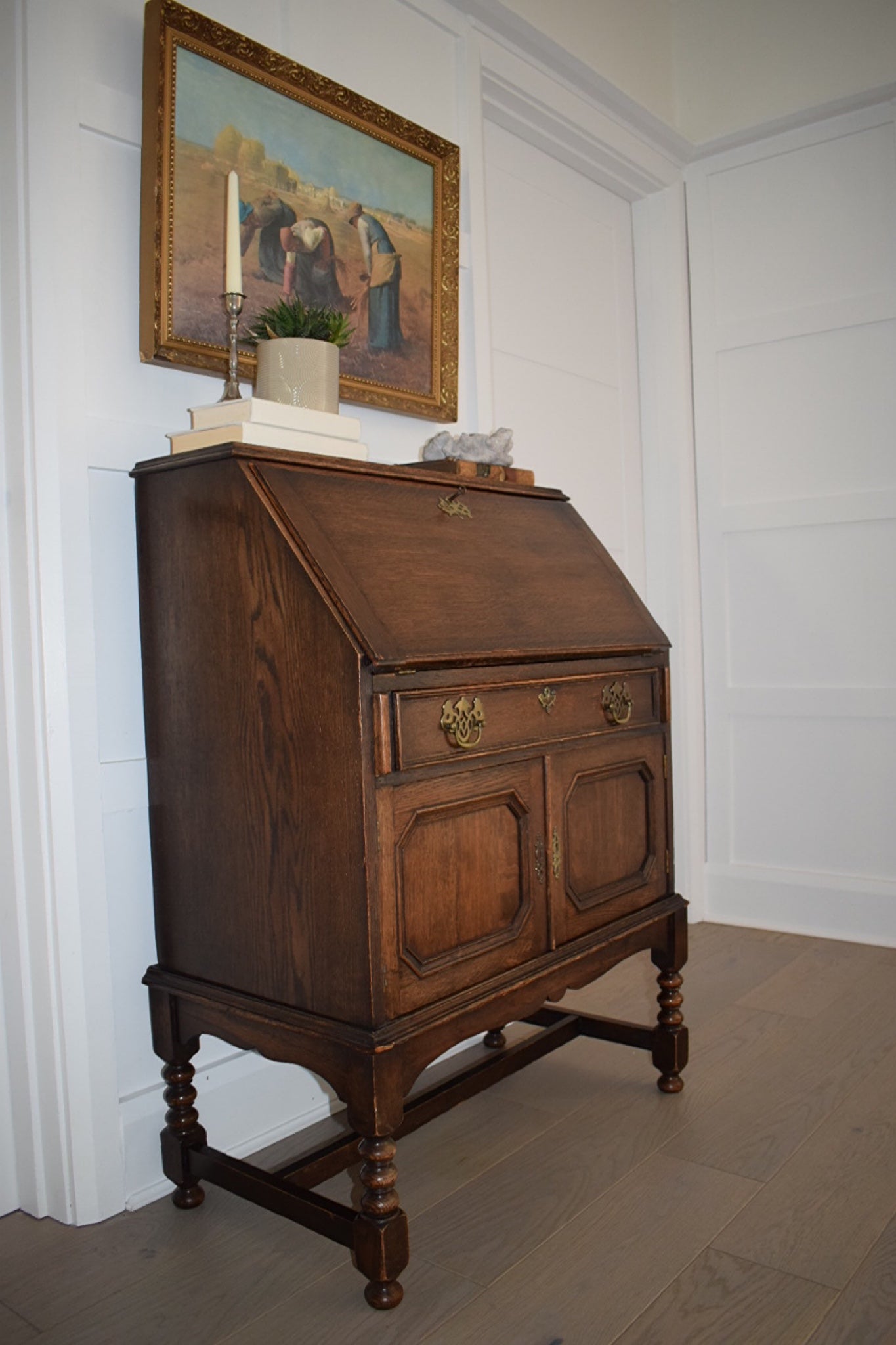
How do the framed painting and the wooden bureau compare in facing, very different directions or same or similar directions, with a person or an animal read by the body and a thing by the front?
same or similar directions

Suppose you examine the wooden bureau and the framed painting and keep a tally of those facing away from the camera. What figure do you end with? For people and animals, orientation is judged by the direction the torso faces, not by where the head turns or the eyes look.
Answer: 0

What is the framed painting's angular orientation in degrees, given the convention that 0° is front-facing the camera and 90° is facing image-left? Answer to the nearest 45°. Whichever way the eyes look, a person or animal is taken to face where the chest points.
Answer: approximately 315°

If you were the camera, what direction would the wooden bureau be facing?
facing the viewer and to the right of the viewer
